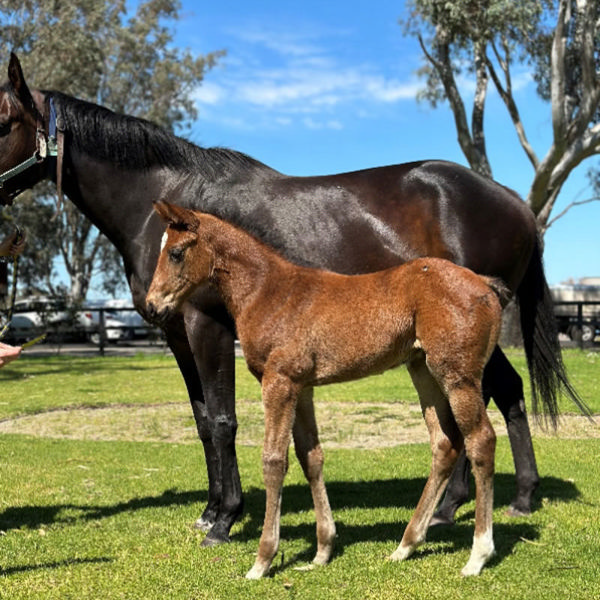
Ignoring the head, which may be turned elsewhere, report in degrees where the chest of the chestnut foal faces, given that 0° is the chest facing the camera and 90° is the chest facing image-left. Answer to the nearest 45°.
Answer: approximately 90°

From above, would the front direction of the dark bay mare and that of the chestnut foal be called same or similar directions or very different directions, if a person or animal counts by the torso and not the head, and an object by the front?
same or similar directions

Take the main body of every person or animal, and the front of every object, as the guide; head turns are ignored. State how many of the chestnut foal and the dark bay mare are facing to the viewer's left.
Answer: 2

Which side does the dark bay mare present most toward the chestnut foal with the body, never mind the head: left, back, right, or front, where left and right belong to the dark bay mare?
left

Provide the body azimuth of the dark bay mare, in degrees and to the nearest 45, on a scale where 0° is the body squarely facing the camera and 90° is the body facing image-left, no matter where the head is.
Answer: approximately 90°

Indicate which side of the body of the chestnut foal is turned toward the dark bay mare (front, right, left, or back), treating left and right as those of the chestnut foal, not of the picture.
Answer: right
